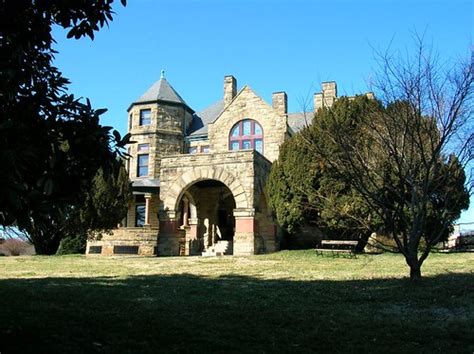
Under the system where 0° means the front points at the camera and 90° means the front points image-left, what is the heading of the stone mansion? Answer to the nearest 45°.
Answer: approximately 0°

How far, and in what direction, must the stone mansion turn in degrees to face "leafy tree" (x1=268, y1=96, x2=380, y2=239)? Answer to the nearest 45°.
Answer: approximately 45° to its left
